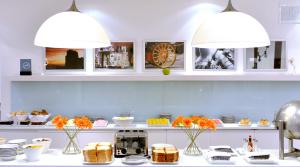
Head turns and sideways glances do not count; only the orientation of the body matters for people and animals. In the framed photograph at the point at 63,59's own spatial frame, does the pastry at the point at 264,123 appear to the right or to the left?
on its left

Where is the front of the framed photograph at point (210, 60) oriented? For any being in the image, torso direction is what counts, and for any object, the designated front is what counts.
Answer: toward the camera

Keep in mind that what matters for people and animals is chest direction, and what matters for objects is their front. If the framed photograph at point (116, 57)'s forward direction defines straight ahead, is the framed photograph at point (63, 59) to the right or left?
on its right

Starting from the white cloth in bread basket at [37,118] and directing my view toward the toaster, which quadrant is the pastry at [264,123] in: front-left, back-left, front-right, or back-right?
front-left

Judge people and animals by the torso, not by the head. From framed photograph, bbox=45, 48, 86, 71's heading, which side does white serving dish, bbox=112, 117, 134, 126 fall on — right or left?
on its left

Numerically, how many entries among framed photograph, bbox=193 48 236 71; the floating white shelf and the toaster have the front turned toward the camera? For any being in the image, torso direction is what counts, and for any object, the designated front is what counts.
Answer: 3

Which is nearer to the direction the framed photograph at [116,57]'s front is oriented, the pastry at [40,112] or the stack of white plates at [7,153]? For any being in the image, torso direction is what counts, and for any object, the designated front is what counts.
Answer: the stack of white plates

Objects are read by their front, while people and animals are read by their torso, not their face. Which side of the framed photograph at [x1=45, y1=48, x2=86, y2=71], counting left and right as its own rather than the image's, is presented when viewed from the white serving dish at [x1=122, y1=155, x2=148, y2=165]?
front

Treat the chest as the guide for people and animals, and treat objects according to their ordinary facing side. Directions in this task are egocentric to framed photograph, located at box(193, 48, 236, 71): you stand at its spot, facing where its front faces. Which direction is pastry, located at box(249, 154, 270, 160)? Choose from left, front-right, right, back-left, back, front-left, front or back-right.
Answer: front

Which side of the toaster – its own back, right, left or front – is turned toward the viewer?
front

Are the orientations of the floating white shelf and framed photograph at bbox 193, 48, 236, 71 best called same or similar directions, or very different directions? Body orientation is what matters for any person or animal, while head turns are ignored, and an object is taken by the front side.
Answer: same or similar directions

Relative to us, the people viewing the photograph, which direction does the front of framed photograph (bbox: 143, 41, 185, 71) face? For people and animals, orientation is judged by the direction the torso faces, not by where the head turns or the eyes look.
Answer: facing the viewer

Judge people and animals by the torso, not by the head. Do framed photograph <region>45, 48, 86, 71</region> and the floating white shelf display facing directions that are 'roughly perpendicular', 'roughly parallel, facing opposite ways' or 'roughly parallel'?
roughly parallel

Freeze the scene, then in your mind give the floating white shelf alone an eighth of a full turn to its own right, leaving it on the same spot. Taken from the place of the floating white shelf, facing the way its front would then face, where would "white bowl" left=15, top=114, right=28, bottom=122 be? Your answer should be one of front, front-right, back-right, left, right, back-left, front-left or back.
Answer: front-right

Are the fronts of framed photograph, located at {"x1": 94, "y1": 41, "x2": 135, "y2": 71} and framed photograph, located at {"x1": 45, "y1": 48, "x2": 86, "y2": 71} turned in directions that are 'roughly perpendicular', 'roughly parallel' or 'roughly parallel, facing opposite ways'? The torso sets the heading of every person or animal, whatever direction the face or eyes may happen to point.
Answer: roughly parallel
